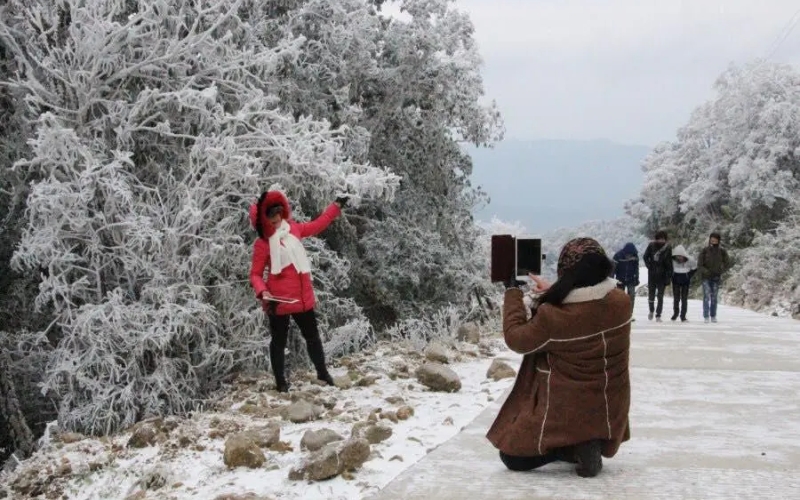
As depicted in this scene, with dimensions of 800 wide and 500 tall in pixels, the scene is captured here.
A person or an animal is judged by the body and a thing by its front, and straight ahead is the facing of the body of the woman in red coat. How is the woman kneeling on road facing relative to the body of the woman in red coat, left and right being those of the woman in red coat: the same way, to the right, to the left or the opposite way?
the opposite way

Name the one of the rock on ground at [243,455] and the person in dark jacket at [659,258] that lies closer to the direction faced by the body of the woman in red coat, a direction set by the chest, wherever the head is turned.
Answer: the rock on ground

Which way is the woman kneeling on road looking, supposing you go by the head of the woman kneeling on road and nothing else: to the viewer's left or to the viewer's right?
to the viewer's left

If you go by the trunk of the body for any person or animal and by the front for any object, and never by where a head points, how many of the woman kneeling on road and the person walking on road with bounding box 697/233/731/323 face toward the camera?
1

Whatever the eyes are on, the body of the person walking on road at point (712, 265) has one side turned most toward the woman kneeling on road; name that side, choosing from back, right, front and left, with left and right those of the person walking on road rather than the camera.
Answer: front

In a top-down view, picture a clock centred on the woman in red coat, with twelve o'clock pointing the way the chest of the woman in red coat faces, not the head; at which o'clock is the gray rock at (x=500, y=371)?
The gray rock is roughly at 10 o'clock from the woman in red coat.

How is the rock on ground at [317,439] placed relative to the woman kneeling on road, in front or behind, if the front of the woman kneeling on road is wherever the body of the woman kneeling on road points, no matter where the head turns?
in front

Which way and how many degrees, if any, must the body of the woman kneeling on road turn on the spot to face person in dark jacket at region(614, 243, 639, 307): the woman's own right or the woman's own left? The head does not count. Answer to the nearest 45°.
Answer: approximately 45° to the woman's own right

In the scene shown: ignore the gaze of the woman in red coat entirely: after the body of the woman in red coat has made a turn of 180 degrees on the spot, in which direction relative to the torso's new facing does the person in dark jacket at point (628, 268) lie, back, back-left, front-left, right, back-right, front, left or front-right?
right

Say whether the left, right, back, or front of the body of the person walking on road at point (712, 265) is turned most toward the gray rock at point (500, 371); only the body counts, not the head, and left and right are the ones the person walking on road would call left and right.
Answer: front

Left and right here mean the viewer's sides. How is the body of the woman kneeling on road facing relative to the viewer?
facing away from the viewer and to the left of the viewer

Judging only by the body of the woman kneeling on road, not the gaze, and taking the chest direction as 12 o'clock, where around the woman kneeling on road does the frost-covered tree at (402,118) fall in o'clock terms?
The frost-covered tree is roughly at 1 o'clock from the woman kneeling on road.

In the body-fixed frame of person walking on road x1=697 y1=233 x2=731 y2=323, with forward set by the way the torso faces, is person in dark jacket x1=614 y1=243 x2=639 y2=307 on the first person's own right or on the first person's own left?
on the first person's own right

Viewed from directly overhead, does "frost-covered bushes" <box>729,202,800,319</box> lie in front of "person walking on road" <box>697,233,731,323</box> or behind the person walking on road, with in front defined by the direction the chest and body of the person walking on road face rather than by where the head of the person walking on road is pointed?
behind

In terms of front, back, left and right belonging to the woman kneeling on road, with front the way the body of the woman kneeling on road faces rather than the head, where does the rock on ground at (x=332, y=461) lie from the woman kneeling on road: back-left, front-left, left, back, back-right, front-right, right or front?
front-left
